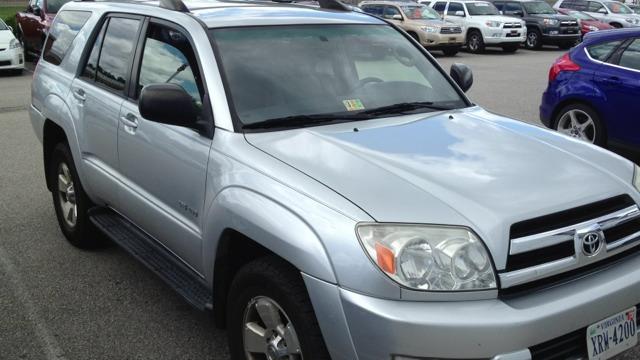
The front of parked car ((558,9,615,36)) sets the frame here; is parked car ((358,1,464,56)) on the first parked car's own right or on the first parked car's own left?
on the first parked car's own right

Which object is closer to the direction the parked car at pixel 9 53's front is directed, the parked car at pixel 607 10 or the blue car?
the blue car

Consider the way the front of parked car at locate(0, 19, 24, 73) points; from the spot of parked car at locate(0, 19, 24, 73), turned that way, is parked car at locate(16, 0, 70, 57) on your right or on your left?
on your left

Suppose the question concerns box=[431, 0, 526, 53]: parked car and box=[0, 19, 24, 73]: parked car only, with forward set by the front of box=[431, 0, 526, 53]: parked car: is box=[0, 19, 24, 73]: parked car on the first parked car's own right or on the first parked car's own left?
on the first parked car's own right

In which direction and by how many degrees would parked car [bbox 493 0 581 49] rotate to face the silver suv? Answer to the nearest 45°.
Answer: approximately 45° to its right

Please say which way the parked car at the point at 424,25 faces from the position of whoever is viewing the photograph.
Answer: facing the viewer and to the right of the viewer

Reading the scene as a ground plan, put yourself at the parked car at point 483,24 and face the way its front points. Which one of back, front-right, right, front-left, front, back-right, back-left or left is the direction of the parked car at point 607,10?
left

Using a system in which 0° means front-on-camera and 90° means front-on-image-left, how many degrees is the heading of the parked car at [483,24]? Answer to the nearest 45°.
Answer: approximately 315°

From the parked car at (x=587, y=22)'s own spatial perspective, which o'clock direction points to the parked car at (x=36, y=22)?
the parked car at (x=36, y=22) is roughly at 3 o'clock from the parked car at (x=587, y=22).

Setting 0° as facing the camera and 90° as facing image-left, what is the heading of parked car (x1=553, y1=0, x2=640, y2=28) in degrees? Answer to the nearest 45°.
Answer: approximately 315°

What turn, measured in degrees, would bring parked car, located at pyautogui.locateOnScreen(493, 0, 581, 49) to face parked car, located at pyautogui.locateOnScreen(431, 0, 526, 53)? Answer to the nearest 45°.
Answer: approximately 90° to its right

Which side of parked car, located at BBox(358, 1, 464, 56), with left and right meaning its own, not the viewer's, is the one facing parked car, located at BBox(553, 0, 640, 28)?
left

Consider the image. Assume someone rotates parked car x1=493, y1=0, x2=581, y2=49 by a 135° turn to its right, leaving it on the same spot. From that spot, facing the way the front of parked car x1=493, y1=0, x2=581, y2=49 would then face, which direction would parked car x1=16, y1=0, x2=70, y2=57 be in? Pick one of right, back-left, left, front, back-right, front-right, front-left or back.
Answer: front-left

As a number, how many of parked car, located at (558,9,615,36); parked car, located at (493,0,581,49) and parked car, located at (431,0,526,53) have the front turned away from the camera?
0
